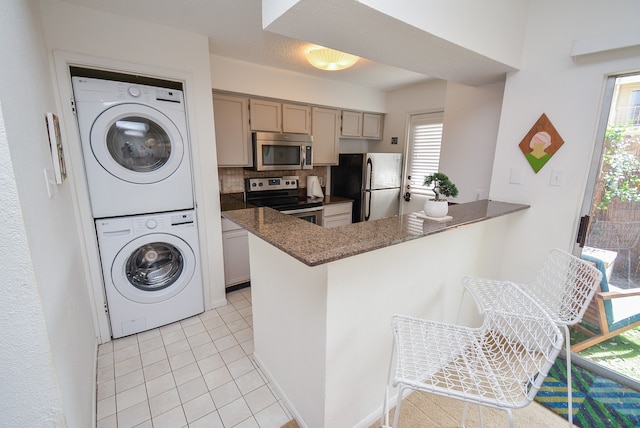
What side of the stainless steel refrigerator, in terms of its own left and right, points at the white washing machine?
right

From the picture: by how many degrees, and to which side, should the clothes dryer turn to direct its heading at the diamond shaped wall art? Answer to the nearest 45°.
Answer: approximately 45° to its left

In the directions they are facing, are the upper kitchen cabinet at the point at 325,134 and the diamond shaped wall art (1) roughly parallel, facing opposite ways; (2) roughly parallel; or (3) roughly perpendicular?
roughly perpendicular

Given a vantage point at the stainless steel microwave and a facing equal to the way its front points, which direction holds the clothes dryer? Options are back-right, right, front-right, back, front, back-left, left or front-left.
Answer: right

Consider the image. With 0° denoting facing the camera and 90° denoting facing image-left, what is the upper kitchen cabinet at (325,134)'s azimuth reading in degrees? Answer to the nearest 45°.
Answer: approximately 315°

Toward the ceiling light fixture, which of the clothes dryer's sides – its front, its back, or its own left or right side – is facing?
left

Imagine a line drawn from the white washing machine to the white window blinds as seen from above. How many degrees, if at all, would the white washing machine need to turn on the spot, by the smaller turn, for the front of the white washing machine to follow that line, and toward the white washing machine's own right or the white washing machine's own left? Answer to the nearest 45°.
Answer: approximately 90° to the white washing machine's own left

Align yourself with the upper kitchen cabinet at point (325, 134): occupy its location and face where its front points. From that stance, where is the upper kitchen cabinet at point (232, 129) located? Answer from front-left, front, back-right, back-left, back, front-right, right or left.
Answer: right
